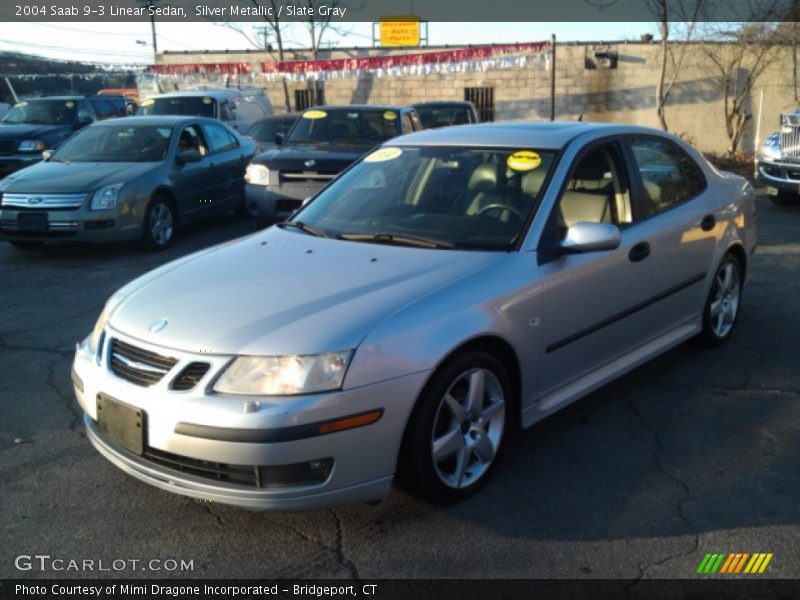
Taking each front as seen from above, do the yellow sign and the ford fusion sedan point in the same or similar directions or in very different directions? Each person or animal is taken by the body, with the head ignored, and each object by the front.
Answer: same or similar directions

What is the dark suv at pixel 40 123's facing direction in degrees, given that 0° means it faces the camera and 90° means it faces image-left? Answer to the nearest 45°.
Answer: approximately 45°

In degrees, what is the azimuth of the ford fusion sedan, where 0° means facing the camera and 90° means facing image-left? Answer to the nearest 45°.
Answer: approximately 45°

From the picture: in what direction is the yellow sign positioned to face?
toward the camera

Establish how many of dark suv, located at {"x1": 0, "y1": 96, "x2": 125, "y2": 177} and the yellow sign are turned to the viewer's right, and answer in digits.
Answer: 0

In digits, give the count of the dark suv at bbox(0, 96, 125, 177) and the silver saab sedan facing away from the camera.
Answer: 0

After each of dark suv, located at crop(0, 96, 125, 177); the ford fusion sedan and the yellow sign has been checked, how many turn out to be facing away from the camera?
0

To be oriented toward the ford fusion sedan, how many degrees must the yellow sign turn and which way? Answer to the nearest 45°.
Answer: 0° — it already faces it

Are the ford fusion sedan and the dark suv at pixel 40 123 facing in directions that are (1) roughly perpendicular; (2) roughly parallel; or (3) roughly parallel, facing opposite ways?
roughly parallel

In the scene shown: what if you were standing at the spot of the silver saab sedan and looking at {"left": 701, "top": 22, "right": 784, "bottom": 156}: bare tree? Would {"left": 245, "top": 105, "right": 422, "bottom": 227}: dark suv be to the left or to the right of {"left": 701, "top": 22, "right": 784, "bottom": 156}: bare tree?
left

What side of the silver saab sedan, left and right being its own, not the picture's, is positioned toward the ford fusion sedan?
right

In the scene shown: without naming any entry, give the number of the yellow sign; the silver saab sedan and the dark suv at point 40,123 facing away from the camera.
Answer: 0

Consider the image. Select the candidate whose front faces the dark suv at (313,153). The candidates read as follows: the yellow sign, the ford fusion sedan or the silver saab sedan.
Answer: the yellow sign

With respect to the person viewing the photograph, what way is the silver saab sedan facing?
facing the viewer and to the left of the viewer

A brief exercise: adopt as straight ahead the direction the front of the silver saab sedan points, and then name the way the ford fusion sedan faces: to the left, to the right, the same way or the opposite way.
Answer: the same way

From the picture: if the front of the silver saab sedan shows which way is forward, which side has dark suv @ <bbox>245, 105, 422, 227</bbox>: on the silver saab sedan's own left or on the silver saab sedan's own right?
on the silver saab sedan's own right

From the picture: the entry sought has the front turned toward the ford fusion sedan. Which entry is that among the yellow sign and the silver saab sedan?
the yellow sign

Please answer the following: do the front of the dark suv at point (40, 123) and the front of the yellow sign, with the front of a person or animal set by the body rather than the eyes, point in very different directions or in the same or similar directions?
same or similar directions
